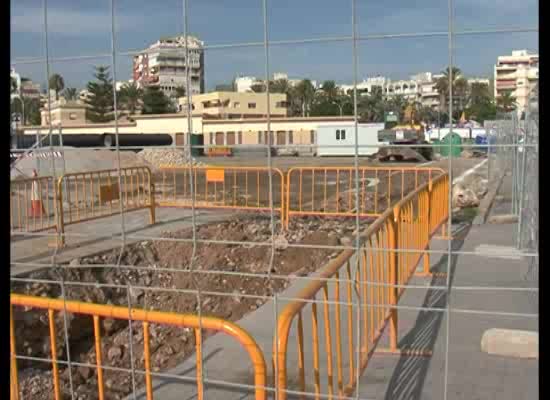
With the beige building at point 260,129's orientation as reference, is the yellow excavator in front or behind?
in front

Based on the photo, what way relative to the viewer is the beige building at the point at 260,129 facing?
toward the camera
